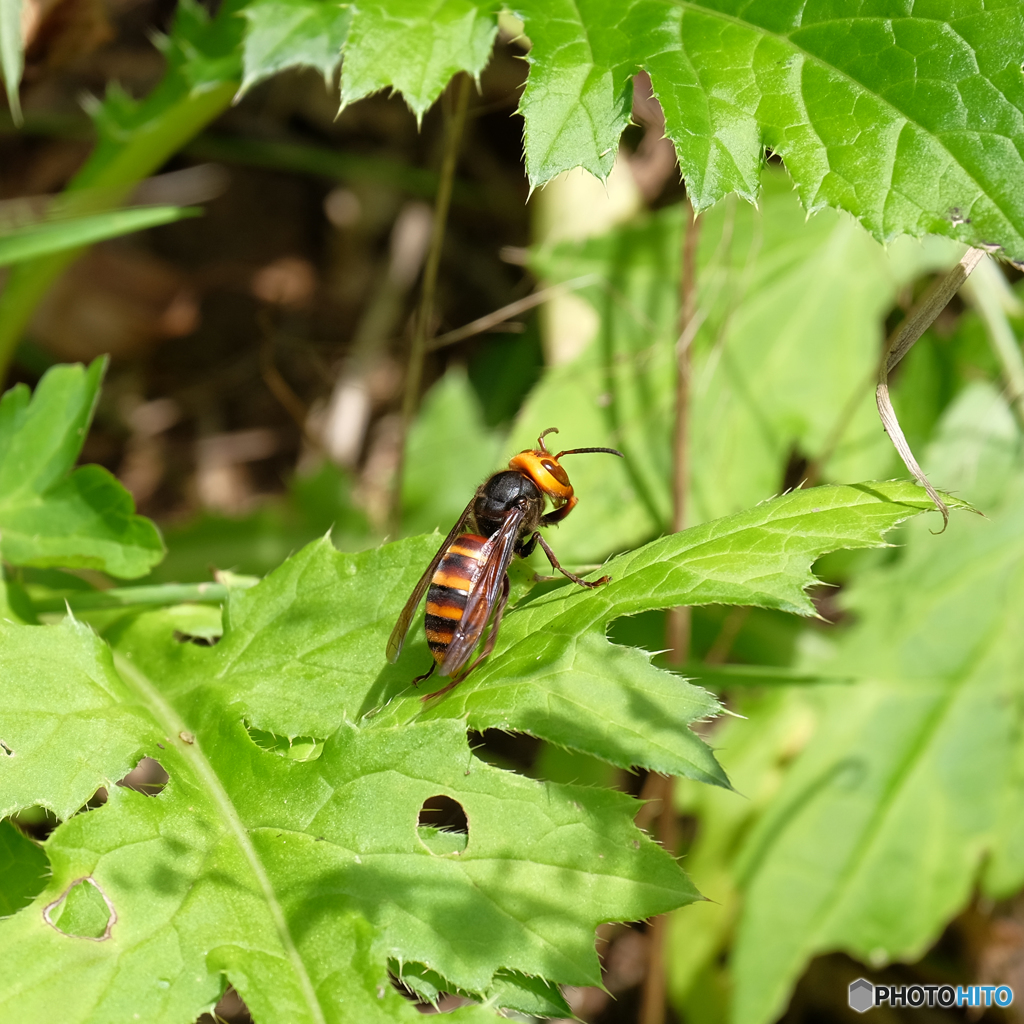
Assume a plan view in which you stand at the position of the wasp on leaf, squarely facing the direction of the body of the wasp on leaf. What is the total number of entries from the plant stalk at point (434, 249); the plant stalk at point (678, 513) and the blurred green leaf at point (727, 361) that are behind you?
0

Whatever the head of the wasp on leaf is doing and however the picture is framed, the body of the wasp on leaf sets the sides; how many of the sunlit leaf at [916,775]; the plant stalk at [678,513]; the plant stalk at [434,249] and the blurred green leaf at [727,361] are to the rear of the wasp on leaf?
0

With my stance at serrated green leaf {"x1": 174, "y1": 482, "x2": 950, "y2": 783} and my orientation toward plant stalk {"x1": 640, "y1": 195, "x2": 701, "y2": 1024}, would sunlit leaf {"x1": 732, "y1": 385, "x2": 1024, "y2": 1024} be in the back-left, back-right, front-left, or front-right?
front-right

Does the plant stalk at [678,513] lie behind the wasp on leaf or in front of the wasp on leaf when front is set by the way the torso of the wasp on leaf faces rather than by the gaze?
in front

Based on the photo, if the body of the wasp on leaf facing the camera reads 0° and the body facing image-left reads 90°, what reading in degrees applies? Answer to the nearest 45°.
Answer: approximately 225°

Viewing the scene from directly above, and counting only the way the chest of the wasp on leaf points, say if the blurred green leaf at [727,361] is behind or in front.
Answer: in front
